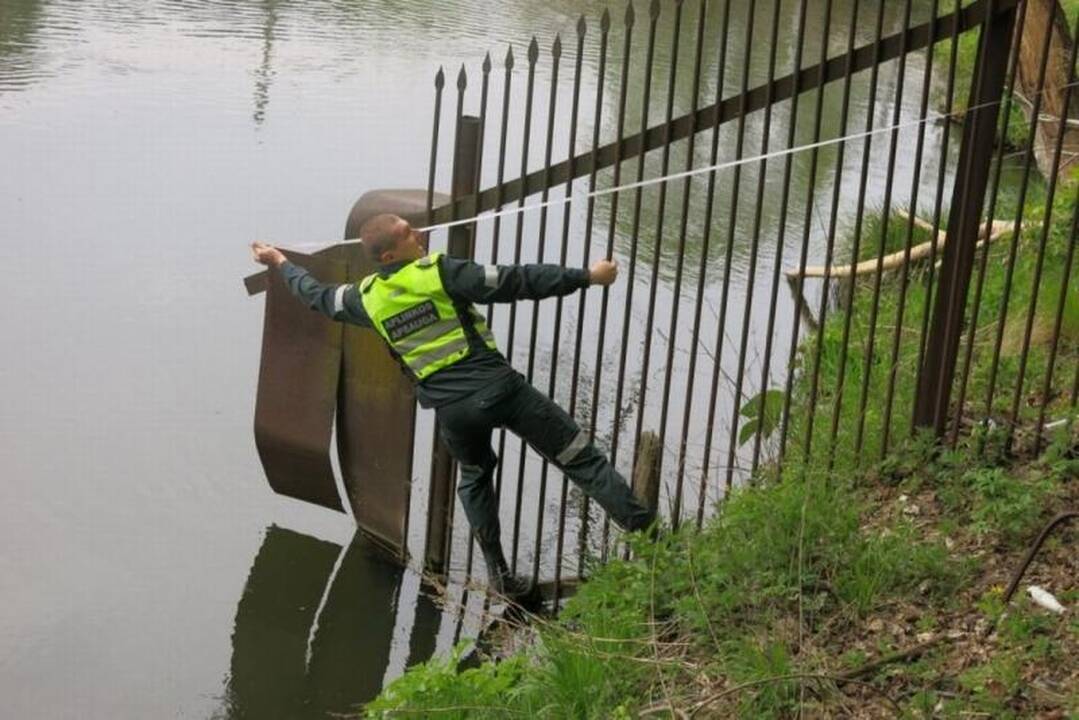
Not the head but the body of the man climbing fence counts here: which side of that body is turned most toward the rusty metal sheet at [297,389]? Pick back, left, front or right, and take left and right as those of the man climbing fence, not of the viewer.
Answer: left

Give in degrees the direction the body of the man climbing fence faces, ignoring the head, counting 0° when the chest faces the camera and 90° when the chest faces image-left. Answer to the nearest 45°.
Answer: approximately 225°

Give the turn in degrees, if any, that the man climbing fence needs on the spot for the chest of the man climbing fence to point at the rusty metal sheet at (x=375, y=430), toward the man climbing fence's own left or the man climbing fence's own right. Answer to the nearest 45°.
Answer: approximately 90° to the man climbing fence's own left
